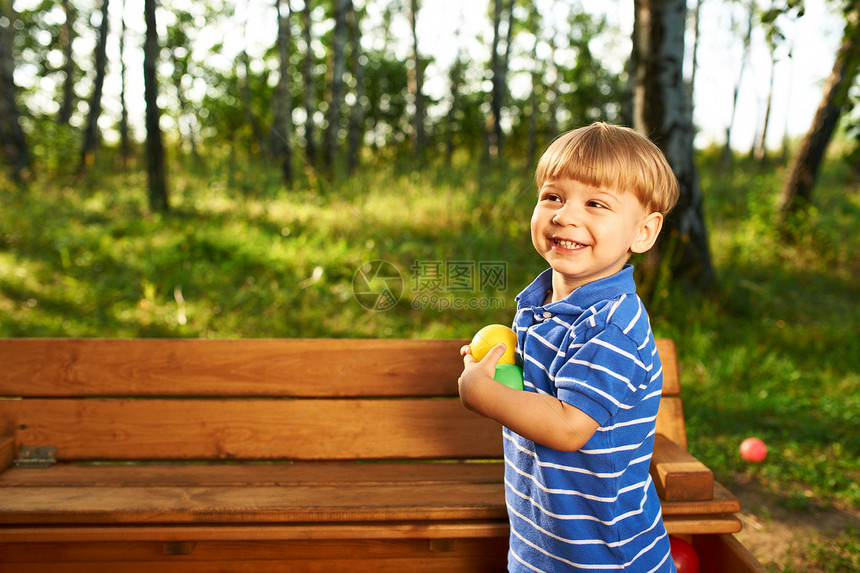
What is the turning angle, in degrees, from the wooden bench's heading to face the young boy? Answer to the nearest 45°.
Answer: approximately 45° to its left

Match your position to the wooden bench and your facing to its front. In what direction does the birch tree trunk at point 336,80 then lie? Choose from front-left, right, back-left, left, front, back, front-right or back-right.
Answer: back

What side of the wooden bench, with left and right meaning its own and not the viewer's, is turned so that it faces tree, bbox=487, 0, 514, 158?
back

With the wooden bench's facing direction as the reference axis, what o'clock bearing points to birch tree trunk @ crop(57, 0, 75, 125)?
The birch tree trunk is roughly at 5 o'clock from the wooden bench.

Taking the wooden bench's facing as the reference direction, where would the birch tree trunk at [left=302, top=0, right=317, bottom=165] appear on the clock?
The birch tree trunk is roughly at 6 o'clock from the wooden bench.

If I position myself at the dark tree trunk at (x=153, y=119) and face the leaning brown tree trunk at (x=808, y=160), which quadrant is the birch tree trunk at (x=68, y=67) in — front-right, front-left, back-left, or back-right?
back-left

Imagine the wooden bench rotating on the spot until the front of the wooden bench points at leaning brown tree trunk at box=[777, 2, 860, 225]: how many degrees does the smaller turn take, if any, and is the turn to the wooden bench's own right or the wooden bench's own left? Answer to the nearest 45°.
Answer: approximately 135° to the wooden bench's own left

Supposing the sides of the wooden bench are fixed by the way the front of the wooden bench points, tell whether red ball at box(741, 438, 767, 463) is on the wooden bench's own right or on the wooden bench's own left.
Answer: on the wooden bench's own left

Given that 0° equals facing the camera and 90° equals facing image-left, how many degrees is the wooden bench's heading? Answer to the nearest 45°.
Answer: approximately 0°
